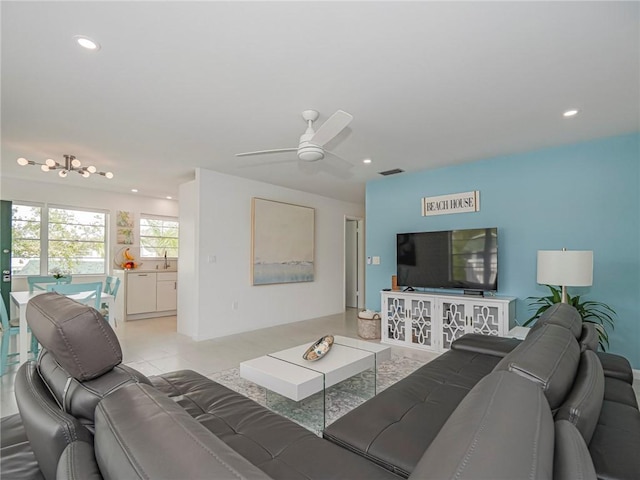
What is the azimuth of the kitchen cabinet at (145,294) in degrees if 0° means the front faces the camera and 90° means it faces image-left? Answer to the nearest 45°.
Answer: approximately 315°

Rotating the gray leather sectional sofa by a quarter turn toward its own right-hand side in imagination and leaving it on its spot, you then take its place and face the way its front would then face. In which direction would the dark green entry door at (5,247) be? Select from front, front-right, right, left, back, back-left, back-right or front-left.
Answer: back-left

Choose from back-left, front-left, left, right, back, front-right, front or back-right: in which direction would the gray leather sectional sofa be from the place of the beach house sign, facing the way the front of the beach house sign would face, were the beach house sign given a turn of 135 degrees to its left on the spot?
right

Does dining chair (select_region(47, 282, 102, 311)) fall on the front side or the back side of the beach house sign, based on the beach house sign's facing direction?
on the front side

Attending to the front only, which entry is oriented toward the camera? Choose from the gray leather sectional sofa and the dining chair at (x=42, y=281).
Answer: the dining chair

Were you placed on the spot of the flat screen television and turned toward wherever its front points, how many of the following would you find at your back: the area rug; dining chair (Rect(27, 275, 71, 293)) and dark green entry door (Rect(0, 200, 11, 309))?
0

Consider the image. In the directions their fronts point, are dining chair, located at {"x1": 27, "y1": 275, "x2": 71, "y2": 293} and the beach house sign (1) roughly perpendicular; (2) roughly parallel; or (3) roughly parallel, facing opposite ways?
roughly perpendicular

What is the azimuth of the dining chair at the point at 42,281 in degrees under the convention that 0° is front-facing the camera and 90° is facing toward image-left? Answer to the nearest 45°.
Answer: approximately 0°

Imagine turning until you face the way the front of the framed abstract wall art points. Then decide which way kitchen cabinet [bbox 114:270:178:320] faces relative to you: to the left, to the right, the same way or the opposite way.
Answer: the same way

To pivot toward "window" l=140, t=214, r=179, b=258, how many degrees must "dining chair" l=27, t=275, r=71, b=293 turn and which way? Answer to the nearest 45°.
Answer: approximately 135° to its left

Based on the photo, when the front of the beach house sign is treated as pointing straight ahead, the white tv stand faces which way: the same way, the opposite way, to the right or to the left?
the same way

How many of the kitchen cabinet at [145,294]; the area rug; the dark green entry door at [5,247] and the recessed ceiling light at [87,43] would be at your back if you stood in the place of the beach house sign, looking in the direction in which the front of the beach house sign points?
0

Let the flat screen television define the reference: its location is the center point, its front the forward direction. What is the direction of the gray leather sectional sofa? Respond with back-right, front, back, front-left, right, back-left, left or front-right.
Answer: front-left

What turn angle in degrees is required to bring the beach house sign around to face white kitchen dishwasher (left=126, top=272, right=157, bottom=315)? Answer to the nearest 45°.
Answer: approximately 45° to its right

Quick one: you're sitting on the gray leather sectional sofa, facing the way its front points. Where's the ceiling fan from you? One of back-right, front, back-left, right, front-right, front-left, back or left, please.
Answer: front

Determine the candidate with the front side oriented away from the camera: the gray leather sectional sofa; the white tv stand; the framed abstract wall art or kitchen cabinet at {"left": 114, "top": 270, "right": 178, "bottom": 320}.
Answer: the gray leather sectional sofa

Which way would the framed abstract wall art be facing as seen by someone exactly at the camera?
facing the viewer and to the right of the viewer

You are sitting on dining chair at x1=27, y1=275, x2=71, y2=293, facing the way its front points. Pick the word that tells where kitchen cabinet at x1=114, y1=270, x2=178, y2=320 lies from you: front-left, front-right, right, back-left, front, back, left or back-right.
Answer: back-left
